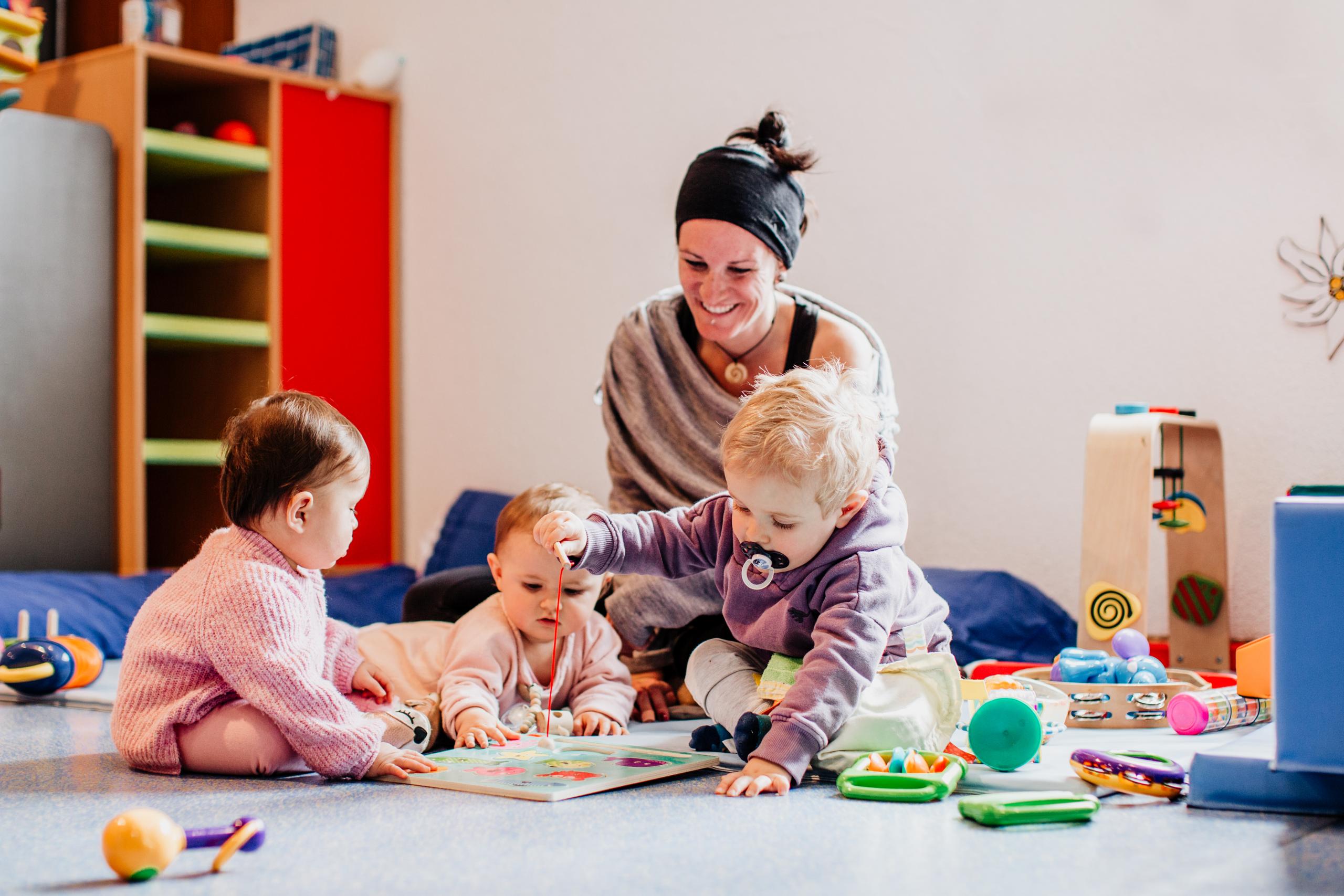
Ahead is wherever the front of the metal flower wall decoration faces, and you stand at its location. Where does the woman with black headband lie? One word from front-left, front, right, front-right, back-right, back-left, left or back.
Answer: front-right

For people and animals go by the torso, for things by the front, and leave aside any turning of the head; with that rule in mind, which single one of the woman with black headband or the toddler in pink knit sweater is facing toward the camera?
the woman with black headband

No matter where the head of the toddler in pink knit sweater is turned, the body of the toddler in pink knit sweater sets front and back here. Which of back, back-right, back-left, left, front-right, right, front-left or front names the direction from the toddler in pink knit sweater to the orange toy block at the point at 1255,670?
front

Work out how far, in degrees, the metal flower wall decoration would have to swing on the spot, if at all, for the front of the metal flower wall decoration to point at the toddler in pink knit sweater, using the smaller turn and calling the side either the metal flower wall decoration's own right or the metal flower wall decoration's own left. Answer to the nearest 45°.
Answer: approximately 45° to the metal flower wall decoration's own right

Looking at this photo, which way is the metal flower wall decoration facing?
toward the camera

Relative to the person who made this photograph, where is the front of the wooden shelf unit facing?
facing the viewer and to the right of the viewer

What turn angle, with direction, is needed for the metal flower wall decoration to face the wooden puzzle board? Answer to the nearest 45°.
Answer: approximately 45° to its right

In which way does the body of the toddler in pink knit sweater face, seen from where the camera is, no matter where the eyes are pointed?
to the viewer's right

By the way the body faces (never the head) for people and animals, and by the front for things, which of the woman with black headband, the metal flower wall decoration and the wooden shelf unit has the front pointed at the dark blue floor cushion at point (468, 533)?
the wooden shelf unit

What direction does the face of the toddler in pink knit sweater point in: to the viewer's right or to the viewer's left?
to the viewer's right

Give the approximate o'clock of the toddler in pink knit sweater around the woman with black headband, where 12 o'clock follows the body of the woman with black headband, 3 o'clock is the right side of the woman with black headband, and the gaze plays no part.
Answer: The toddler in pink knit sweater is roughly at 1 o'clock from the woman with black headband.

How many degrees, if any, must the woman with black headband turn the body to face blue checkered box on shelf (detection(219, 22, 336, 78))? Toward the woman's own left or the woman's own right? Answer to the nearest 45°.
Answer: approximately 135° to the woman's own right

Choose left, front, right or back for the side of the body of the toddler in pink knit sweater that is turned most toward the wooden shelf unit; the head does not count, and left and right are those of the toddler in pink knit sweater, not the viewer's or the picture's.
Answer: left

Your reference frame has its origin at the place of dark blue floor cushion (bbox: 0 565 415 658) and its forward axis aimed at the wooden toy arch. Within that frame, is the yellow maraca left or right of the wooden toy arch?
right
